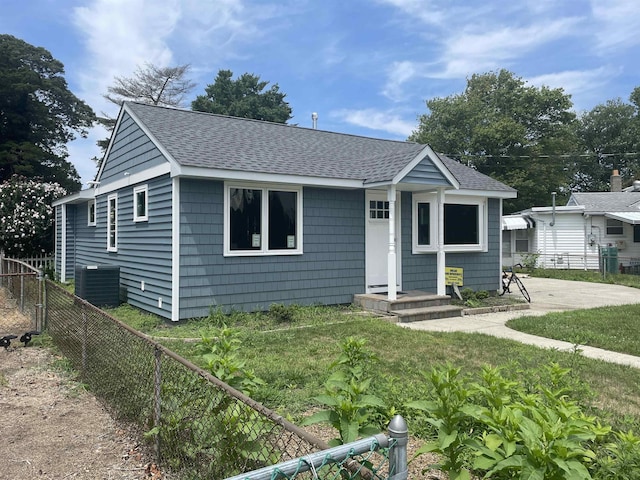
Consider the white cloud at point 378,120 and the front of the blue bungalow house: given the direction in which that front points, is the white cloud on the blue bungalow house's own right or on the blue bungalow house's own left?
on the blue bungalow house's own left

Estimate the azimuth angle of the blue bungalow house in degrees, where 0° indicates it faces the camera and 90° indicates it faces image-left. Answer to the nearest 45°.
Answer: approximately 315°

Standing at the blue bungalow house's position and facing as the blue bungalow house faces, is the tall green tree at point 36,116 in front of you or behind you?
behind

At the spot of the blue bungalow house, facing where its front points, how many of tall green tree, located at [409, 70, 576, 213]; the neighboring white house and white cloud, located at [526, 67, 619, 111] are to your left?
3

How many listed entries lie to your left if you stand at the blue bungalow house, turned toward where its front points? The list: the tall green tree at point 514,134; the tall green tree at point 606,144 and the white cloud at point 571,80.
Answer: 3

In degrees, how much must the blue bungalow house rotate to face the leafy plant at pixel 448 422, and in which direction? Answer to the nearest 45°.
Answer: approximately 45° to its right

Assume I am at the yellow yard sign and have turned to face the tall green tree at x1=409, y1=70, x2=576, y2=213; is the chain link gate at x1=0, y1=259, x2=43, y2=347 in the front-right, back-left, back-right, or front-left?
back-left
